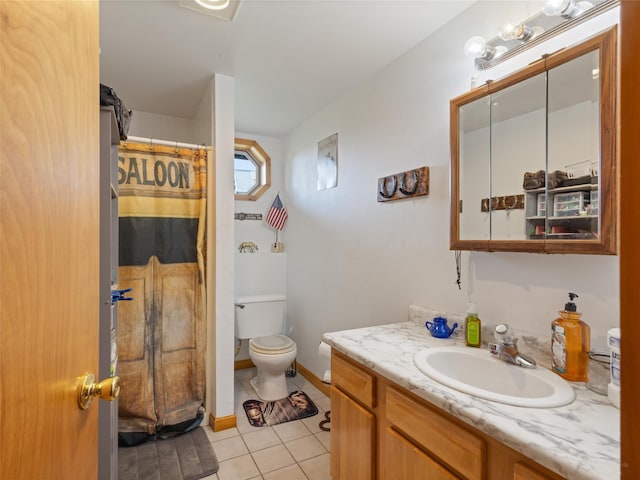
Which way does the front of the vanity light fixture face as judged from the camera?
facing the viewer and to the left of the viewer

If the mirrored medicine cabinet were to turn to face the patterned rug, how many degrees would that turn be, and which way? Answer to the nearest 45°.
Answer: approximately 45° to its right

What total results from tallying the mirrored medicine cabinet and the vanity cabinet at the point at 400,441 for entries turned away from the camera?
0

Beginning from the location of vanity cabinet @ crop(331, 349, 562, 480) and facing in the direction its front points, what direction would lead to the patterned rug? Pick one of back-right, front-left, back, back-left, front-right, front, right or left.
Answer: right

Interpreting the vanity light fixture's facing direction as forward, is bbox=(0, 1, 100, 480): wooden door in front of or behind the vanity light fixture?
in front

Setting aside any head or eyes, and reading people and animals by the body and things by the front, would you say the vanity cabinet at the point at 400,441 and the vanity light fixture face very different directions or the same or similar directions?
same or similar directions

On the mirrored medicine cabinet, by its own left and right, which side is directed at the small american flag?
right

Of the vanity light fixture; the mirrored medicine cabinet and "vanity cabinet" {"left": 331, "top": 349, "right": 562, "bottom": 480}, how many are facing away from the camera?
0

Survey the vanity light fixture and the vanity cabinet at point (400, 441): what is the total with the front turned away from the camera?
0

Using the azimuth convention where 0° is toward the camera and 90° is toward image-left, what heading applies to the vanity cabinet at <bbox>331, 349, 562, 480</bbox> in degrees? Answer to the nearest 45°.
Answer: approximately 45°

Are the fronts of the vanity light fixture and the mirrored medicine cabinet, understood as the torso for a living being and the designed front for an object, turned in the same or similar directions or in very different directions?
same or similar directions
